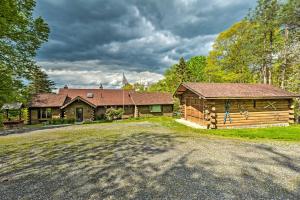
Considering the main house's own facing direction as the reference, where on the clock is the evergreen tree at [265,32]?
The evergreen tree is roughly at 10 o'clock from the main house.

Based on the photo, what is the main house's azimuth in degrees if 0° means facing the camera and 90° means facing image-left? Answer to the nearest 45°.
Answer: approximately 0°
